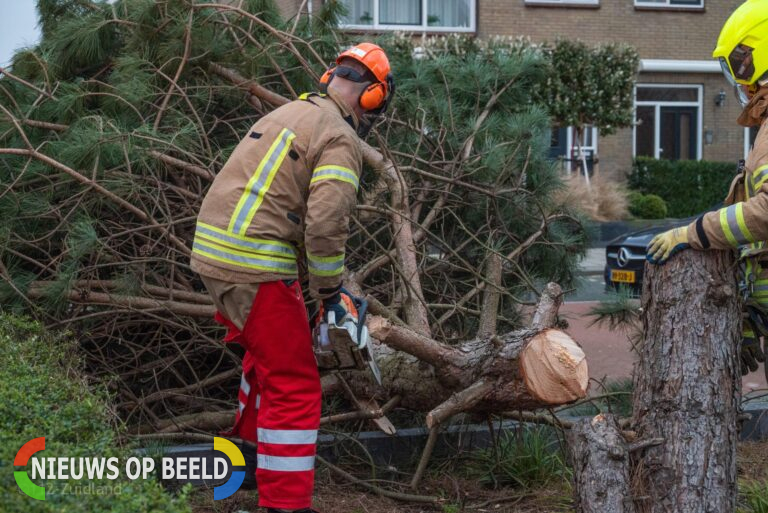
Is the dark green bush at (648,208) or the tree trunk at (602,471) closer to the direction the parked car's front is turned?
the tree trunk

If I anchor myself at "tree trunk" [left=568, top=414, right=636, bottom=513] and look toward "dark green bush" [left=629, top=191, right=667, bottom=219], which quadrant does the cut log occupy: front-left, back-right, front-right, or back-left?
front-left

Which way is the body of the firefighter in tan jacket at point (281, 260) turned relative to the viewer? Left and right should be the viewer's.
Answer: facing away from the viewer and to the right of the viewer

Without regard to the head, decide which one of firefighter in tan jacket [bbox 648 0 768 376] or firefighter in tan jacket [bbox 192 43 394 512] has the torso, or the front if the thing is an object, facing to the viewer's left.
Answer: firefighter in tan jacket [bbox 648 0 768 376]

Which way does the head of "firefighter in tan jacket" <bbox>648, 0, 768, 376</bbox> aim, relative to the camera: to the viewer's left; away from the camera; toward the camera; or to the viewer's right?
to the viewer's left

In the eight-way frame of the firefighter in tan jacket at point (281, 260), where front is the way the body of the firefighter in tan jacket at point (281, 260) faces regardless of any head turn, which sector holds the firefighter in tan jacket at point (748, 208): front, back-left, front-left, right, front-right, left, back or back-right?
front-right

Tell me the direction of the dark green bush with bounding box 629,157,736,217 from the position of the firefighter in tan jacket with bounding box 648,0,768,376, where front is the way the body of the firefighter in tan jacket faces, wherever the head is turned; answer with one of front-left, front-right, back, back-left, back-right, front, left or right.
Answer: right

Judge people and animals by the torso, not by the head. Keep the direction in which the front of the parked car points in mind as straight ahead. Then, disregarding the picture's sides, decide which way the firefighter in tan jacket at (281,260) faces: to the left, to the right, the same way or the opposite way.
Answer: the opposite way

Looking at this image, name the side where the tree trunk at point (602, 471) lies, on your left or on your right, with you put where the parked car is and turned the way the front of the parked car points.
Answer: on your left

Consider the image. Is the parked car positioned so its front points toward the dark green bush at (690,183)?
no

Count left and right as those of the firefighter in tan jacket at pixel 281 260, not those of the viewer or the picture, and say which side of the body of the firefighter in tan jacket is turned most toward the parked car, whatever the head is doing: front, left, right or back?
front

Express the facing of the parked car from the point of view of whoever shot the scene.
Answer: facing the viewer and to the left of the viewer

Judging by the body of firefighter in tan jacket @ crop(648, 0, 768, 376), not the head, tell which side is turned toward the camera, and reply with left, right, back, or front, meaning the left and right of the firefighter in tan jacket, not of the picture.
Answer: left

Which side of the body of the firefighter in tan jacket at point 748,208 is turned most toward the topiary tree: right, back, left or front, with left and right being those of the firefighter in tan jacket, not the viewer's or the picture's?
right

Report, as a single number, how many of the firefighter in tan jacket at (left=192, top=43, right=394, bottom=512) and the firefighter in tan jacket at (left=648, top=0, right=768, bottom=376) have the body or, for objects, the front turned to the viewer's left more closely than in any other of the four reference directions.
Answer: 1

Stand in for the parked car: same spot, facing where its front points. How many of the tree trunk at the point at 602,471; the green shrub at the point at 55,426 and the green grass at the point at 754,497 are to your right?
0

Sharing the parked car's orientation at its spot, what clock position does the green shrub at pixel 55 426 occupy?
The green shrub is roughly at 11 o'clock from the parked car.

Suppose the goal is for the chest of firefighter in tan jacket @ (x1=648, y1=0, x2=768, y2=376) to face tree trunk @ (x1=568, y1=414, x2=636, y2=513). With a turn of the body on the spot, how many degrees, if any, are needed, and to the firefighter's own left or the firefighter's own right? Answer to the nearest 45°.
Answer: approximately 45° to the firefighter's own left

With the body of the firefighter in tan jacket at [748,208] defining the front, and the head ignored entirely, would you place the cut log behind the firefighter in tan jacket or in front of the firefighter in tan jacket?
in front
